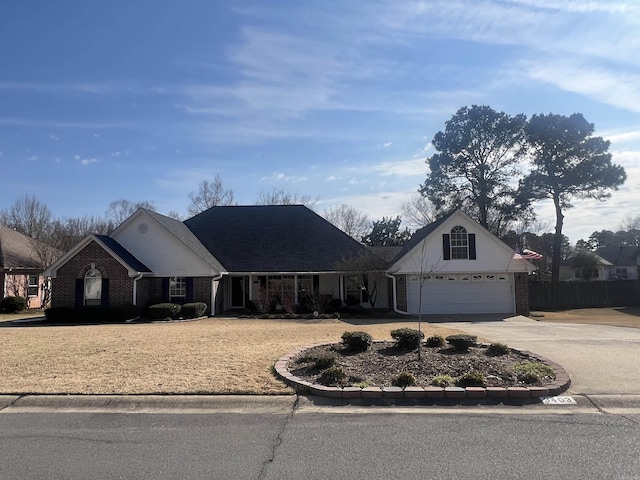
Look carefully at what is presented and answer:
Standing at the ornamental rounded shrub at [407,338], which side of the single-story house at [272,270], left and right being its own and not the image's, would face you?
front

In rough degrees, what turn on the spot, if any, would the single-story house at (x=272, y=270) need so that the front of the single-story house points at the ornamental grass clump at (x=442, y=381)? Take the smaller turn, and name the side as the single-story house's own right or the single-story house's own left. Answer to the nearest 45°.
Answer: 0° — it already faces it

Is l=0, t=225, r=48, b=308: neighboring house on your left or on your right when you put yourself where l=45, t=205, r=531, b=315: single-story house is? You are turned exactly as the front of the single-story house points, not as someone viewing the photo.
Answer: on your right

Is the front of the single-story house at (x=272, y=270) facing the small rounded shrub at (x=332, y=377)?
yes

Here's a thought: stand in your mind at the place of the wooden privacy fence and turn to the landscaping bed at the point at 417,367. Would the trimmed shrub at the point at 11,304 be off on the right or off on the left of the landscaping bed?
right

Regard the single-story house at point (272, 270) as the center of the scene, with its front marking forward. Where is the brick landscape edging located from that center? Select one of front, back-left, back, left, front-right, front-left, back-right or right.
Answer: front

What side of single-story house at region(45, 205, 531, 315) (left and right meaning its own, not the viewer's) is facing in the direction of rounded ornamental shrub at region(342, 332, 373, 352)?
front

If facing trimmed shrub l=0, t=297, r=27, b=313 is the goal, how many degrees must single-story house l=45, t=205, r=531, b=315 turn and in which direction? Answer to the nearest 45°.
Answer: approximately 90° to its right

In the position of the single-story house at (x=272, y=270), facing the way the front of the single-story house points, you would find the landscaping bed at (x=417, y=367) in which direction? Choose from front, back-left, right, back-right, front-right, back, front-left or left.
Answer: front

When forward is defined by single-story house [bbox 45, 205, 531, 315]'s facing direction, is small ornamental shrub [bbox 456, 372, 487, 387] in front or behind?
in front

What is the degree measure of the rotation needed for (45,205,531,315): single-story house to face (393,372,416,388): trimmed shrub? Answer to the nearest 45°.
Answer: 0° — it already faces it

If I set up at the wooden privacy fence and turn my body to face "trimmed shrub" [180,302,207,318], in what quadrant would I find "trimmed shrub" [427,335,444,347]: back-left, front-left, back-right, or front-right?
front-left

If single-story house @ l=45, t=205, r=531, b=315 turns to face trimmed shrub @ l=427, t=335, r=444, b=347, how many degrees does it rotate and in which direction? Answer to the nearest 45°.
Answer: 0° — it already faces it

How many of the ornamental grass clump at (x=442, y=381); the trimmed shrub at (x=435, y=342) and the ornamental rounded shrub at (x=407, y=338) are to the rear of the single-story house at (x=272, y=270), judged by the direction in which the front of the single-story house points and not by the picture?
0

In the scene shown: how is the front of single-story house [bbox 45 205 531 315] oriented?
toward the camera

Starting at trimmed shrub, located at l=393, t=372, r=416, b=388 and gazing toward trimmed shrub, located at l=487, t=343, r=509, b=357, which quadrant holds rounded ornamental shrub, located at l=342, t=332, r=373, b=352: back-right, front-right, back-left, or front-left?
front-left
